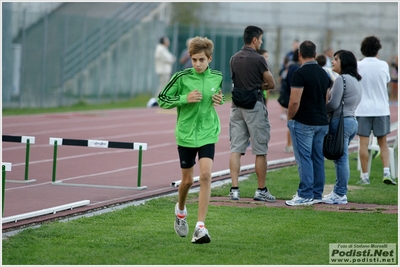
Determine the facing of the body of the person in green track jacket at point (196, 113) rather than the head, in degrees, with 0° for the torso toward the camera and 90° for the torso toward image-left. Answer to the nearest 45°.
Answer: approximately 0°

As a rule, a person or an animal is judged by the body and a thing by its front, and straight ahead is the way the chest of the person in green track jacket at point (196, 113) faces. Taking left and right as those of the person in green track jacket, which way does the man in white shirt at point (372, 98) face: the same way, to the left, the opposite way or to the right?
the opposite way

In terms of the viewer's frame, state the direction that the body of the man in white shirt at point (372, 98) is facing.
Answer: away from the camera

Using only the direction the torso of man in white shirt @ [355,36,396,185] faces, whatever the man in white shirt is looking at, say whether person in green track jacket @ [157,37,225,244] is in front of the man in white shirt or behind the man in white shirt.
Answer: behind

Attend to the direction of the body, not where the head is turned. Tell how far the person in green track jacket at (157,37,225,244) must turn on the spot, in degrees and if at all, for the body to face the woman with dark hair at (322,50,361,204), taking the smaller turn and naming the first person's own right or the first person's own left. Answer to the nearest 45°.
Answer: approximately 135° to the first person's own left

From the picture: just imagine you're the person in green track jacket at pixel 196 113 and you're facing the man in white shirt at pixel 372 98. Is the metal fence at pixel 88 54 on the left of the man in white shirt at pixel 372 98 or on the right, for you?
left

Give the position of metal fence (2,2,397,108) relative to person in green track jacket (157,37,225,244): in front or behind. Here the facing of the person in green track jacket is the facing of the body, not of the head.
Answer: behind

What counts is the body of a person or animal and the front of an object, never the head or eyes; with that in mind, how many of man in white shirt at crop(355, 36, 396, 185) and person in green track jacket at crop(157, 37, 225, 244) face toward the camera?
1

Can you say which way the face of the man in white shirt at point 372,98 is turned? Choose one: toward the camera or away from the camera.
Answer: away from the camera

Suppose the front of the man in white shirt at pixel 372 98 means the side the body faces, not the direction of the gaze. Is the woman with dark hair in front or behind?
behind

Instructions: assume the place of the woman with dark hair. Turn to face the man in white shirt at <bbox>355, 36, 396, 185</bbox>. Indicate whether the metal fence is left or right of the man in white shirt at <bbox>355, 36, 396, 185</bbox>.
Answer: left

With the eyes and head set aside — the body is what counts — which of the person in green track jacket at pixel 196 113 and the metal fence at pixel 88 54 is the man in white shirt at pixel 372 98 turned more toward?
the metal fence

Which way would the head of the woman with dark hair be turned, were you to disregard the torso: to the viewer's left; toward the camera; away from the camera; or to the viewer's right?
to the viewer's left

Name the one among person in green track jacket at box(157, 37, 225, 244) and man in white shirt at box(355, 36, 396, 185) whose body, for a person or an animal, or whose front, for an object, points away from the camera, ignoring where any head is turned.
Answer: the man in white shirt
